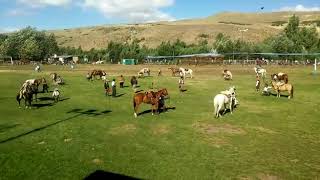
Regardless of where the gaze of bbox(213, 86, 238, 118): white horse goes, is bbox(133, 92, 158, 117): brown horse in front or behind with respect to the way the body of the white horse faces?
behind

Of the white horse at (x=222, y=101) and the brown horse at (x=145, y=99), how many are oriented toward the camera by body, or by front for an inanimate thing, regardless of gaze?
0

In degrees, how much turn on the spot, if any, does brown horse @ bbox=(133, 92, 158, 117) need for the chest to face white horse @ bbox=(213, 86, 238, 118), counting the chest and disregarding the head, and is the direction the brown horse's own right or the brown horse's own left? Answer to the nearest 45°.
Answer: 0° — it already faces it

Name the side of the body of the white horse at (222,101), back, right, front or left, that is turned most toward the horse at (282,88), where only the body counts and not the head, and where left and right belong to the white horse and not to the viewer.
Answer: front

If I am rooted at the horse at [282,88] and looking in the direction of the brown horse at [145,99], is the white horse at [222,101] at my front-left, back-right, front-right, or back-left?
front-left

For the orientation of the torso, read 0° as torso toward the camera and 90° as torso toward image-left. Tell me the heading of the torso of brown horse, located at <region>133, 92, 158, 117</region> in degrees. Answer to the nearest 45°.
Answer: approximately 270°

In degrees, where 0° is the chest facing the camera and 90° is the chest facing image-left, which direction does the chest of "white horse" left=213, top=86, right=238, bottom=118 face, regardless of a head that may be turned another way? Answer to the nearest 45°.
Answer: approximately 225°

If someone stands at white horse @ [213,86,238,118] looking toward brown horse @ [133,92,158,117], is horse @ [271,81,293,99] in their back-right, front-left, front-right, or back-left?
back-right
